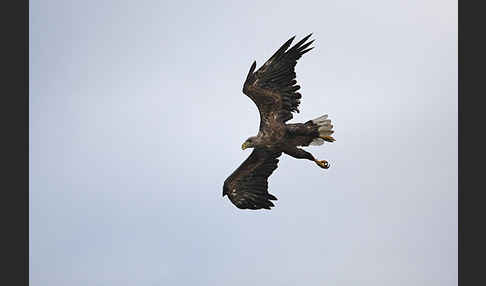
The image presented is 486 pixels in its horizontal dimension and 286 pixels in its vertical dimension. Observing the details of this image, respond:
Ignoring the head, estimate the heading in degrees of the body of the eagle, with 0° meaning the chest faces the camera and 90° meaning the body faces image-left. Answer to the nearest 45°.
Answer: approximately 90°
